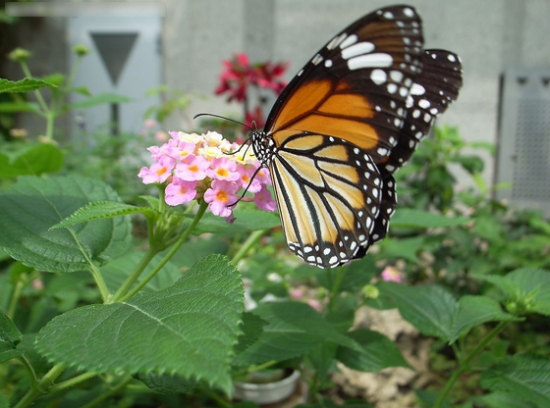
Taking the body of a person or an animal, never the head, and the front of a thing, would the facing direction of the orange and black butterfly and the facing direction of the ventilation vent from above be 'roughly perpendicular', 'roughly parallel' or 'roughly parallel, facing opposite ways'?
roughly perpendicular

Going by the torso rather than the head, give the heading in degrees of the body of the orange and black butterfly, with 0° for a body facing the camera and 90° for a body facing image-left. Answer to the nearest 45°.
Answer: approximately 90°

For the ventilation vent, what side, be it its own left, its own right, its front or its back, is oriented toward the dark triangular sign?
right

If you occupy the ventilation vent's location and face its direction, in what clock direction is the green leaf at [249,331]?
The green leaf is roughly at 12 o'clock from the ventilation vent.

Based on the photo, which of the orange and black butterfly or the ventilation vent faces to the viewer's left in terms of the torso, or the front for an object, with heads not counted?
the orange and black butterfly
